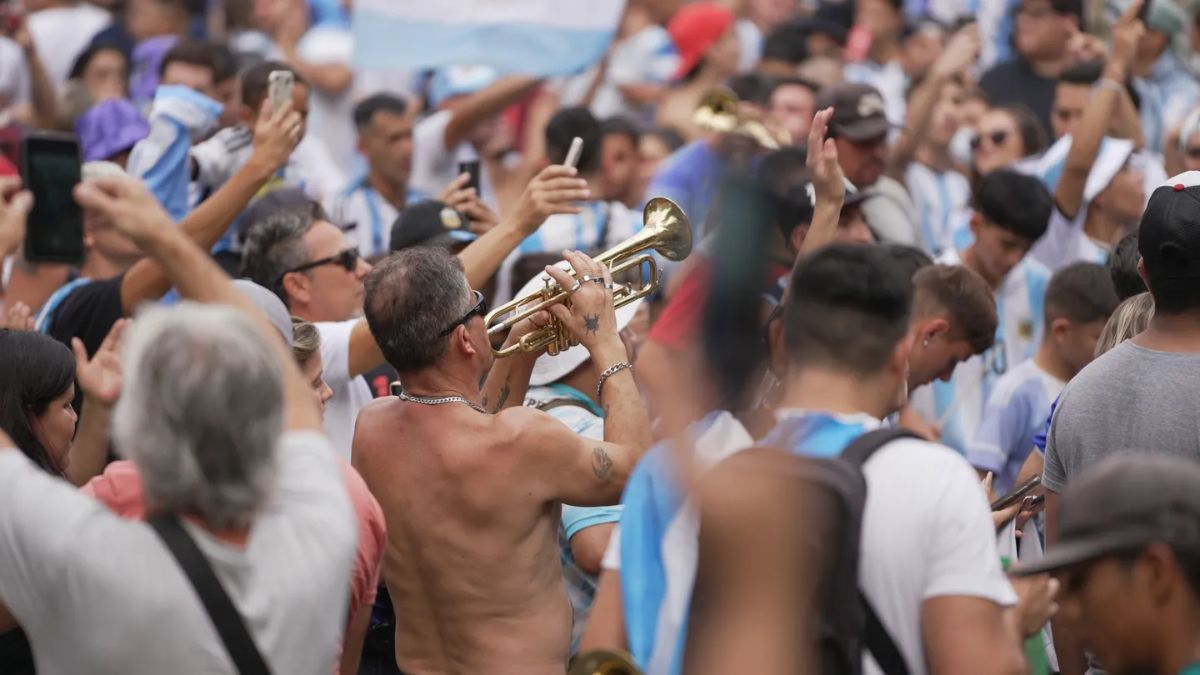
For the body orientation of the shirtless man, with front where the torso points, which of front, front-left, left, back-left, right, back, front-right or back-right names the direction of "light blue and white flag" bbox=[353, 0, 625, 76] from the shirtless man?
front-left

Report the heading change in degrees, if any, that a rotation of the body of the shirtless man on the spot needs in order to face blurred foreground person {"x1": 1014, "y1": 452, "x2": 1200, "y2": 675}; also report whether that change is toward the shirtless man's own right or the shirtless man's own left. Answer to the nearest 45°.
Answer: approximately 90° to the shirtless man's own right

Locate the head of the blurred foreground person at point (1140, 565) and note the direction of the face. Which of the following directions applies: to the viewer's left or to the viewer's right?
to the viewer's left

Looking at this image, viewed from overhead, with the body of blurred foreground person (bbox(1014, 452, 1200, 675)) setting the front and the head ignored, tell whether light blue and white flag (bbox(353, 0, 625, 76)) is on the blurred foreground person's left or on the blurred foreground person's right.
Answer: on the blurred foreground person's right

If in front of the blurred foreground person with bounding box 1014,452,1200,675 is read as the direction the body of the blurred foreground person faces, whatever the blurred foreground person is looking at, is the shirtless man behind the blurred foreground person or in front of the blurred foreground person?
in front

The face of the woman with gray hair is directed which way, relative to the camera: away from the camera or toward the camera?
away from the camera

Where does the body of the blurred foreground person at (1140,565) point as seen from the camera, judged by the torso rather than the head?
to the viewer's left

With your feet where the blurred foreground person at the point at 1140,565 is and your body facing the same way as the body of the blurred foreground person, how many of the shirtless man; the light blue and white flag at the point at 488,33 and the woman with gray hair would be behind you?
0

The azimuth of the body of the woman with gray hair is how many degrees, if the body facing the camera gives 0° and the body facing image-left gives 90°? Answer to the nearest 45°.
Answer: approximately 180°

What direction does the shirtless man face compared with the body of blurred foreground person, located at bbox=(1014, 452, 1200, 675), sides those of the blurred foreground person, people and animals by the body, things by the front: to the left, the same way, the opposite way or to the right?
to the right

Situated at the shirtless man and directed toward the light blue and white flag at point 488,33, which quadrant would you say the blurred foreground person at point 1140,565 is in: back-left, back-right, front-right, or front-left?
back-right

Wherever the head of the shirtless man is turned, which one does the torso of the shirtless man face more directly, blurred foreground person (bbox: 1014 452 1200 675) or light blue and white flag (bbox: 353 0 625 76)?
the light blue and white flag

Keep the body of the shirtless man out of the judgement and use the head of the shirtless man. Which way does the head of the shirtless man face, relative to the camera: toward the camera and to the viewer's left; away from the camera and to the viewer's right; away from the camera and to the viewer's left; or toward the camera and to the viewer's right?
away from the camera and to the viewer's right

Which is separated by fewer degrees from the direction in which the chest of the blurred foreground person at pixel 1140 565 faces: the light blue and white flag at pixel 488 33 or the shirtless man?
the shirtless man
